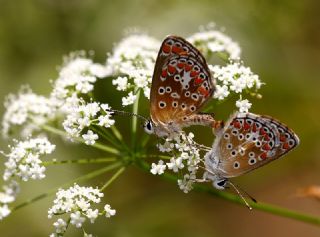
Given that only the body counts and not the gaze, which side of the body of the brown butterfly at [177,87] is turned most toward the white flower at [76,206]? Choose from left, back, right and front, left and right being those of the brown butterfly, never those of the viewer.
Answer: front

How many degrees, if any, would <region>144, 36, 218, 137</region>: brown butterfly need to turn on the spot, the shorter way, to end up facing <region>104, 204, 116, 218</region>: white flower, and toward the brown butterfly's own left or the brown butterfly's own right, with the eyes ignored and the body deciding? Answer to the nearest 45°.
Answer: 0° — it already faces it

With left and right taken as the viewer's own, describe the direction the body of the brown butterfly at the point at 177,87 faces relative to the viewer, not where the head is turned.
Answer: facing to the left of the viewer

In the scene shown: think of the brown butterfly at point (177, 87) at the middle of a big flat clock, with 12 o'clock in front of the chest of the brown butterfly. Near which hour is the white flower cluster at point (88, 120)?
The white flower cluster is roughly at 12 o'clock from the brown butterfly.

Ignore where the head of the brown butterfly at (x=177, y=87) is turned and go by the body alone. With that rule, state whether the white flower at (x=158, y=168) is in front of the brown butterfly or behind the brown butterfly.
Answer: in front

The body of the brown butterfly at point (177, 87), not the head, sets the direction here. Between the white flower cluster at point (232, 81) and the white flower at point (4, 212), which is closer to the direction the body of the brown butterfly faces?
the white flower
